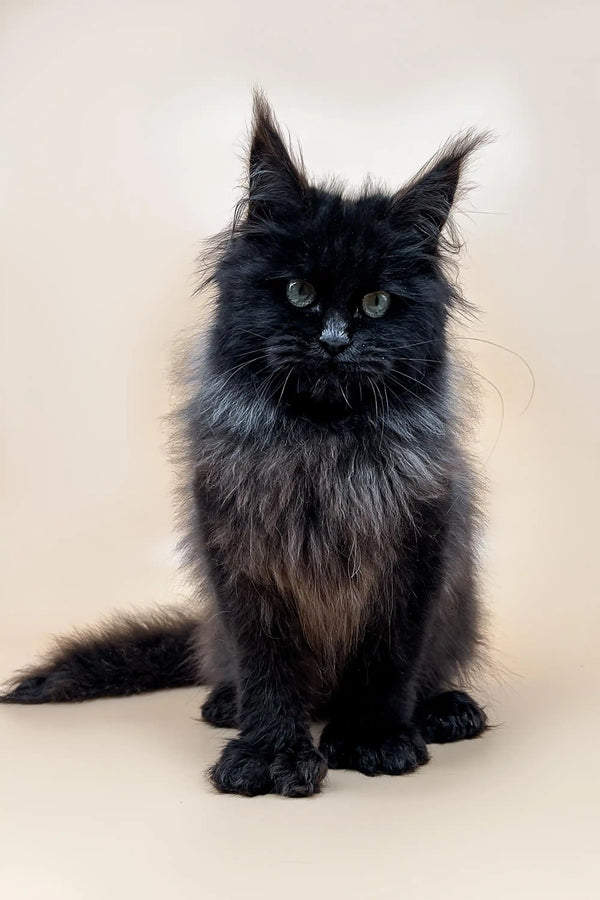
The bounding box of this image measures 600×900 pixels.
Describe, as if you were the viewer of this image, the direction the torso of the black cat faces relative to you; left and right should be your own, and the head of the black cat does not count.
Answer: facing the viewer
